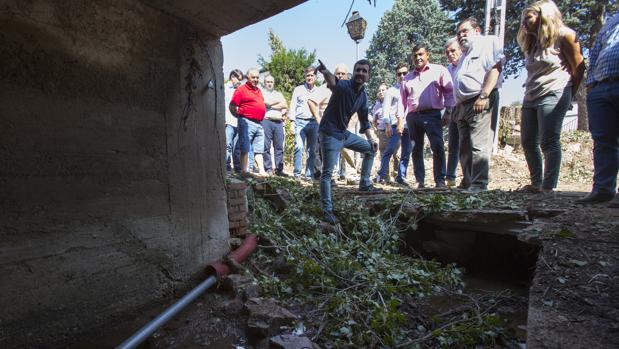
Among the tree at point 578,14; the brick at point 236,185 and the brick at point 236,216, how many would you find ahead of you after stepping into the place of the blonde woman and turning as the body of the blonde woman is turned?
2

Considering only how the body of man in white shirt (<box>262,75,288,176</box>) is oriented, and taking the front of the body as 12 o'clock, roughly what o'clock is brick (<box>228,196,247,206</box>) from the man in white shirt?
The brick is roughly at 12 o'clock from the man in white shirt.

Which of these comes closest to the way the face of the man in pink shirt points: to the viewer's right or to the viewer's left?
to the viewer's left

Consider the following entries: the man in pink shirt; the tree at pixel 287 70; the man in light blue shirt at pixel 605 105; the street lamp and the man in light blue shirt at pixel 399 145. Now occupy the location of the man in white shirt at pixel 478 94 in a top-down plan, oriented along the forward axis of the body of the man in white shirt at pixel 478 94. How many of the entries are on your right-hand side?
4

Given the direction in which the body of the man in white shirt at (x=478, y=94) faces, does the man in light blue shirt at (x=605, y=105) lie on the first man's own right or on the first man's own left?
on the first man's own left

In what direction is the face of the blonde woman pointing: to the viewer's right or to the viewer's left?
to the viewer's left

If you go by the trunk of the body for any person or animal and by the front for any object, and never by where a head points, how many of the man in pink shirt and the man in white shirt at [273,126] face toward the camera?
2

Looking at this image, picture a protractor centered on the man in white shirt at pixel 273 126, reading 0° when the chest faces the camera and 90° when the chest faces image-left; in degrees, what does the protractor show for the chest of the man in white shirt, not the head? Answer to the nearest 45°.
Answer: approximately 0°

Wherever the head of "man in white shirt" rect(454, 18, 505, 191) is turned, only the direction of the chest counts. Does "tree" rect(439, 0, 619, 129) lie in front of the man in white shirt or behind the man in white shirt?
behind
